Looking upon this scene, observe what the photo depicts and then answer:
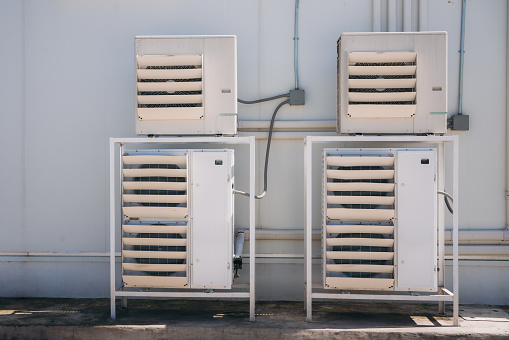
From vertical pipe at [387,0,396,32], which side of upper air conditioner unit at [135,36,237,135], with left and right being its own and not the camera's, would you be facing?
left

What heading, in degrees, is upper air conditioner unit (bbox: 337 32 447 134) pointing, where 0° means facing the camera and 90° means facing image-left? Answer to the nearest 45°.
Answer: approximately 0°

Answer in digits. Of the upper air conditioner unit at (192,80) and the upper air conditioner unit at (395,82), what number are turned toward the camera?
2

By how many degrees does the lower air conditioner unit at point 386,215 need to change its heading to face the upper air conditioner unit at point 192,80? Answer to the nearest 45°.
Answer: approximately 90° to its right

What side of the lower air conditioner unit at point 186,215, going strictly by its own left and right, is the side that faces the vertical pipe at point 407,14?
left

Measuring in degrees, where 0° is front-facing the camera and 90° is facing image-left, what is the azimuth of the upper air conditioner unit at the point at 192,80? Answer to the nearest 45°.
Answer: approximately 0°
